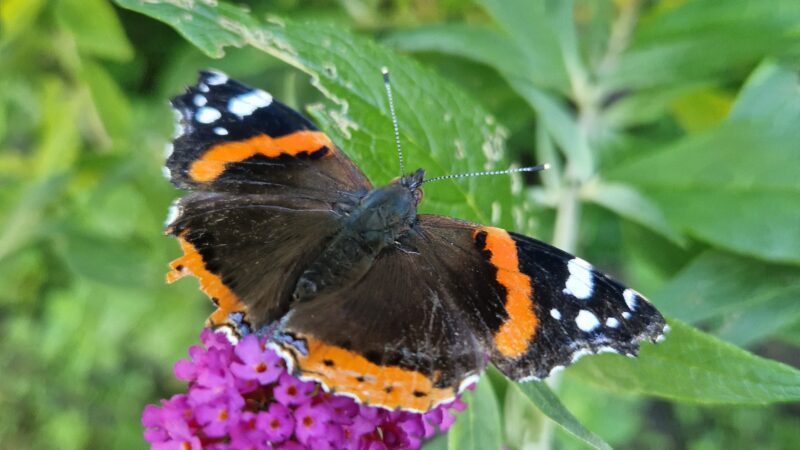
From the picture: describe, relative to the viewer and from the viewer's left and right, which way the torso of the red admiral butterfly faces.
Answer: facing away from the viewer and to the right of the viewer

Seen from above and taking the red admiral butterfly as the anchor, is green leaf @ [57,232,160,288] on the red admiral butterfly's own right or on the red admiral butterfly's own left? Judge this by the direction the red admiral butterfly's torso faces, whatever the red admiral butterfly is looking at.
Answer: on the red admiral butterfly's own left

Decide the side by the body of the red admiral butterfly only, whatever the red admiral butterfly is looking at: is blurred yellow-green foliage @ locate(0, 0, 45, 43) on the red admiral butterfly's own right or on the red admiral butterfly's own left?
on the red admiral butterfly's own left
